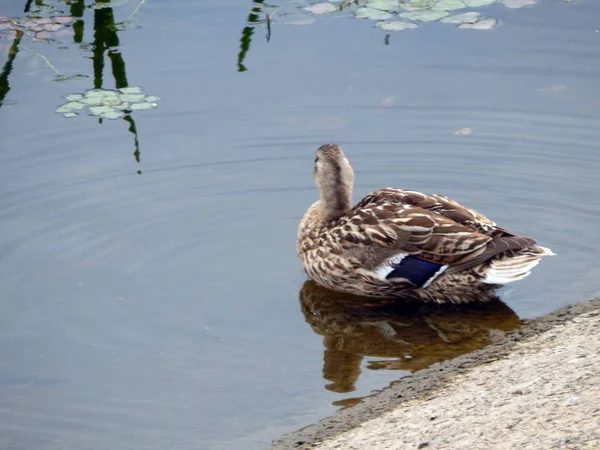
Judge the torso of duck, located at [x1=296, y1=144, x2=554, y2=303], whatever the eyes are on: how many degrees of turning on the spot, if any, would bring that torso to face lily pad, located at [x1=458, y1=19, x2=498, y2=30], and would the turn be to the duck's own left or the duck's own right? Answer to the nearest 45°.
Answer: approximately 90° to the duck's own right

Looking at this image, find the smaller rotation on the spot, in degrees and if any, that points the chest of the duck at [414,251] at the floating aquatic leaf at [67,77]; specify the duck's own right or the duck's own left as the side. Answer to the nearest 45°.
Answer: approximately 45° to the duck's own right

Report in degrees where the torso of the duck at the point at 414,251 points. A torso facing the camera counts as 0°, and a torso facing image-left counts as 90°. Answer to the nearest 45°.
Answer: approximately 90°

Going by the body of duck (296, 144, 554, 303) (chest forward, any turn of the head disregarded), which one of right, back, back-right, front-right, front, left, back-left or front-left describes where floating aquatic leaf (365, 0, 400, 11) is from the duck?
right

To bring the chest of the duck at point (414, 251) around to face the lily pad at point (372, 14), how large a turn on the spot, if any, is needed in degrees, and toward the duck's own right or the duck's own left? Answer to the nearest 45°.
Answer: approximately 90° to the duck's own right

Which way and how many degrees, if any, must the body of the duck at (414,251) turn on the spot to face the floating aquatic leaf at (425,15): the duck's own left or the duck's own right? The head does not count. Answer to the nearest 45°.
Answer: approximately 90° to the duck's own right

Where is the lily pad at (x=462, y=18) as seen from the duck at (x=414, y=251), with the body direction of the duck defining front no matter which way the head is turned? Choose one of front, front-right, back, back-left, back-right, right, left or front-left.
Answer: right

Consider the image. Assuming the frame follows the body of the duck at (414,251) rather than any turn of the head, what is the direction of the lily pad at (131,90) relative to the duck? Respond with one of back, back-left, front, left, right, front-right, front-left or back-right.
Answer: front-right

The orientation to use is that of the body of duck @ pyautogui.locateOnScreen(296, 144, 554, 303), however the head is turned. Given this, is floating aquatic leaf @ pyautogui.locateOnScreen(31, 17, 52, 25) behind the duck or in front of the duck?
in front

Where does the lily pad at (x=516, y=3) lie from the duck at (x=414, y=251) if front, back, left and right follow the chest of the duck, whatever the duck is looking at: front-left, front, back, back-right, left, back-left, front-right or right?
right

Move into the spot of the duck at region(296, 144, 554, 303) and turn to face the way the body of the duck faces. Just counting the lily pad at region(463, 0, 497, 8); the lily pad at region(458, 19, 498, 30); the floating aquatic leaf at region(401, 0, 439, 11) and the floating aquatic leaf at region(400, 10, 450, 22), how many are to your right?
4

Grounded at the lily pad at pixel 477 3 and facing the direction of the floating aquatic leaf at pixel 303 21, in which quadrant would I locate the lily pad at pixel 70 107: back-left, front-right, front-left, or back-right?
front-left

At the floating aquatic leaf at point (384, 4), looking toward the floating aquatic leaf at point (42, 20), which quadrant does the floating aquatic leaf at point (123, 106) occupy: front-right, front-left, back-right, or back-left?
front-left
